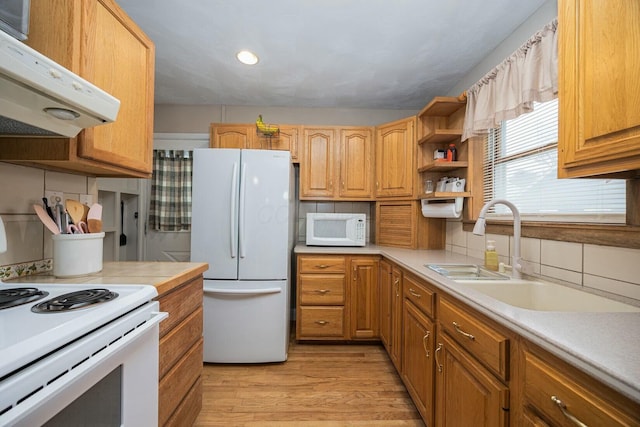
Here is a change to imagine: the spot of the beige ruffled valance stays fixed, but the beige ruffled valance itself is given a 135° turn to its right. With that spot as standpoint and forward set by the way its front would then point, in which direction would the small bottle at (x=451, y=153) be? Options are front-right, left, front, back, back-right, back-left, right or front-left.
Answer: front-left

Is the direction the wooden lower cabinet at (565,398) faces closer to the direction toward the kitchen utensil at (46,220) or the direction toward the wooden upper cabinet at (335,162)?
the kitchen utensil

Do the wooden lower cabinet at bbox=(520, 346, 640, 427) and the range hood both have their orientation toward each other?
yes

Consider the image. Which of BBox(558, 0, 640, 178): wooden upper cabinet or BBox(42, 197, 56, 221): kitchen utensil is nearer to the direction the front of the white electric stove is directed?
the wooden upper cabinet

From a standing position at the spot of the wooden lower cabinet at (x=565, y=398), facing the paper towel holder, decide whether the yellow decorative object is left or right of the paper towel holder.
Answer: left

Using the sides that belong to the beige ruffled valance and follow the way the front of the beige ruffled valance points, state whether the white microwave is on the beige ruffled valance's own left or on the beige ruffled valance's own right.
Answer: on the beige ruffled valance's own right

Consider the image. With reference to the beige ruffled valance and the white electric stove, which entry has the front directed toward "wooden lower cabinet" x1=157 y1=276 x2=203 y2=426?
the beige ruffled valance

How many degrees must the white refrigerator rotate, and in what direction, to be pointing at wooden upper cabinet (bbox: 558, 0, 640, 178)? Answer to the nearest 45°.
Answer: approximately 45° to its left

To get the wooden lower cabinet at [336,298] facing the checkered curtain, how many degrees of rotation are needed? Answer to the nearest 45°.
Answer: approximately 90° to its right

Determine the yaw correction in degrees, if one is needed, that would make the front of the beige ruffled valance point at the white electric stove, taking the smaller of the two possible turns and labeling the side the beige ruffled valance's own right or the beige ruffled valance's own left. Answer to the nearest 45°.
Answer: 0° — it already faces it

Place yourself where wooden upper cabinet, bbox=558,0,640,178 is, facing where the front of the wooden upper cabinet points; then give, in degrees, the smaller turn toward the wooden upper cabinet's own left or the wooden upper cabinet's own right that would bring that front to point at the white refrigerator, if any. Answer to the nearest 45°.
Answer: approximately 45° to the wooden upper cabinet's own right

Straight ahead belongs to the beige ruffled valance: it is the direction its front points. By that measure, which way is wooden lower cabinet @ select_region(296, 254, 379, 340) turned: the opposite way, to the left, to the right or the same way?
to the left

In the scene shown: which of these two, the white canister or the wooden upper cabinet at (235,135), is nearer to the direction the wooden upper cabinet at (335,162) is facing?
the white canister

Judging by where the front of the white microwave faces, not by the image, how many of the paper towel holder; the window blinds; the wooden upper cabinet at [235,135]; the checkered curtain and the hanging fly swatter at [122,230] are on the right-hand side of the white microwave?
3

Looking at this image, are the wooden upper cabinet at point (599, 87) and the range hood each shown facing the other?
yes

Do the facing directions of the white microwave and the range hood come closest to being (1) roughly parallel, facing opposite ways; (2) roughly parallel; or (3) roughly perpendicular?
roughly perpendicular

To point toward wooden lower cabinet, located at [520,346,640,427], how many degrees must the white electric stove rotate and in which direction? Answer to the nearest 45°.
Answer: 0° — it already faces it
